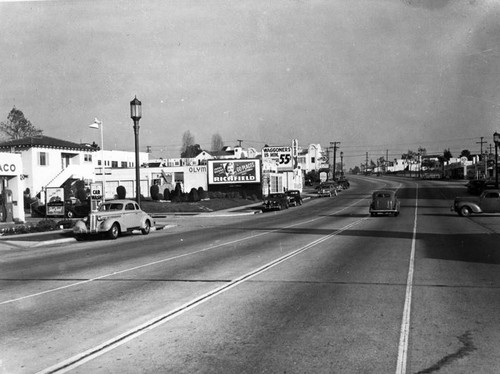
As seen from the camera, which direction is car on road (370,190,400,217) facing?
away from the camera

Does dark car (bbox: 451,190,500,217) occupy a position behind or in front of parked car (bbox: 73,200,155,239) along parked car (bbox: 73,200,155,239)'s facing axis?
behind

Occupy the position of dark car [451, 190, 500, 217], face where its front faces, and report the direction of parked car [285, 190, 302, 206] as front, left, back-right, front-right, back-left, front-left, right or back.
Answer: front-right

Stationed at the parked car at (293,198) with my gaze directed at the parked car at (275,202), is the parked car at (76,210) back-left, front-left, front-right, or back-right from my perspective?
front-right

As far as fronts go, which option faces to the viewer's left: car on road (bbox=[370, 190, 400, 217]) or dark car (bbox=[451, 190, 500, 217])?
the dark car

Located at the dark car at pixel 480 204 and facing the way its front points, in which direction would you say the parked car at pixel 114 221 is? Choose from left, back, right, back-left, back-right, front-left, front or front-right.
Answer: front-left

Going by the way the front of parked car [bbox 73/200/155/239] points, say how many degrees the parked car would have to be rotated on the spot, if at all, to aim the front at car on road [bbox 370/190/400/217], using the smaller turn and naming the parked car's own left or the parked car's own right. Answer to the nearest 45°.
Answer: approximately 135° to the parked car's own left

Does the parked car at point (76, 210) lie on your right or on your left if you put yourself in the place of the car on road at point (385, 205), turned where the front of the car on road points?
on your left

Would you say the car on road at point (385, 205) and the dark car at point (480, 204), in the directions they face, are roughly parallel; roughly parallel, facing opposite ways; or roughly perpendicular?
roughly perpendicular

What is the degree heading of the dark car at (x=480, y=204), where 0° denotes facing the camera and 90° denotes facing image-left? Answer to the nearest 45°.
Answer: approximately 90°

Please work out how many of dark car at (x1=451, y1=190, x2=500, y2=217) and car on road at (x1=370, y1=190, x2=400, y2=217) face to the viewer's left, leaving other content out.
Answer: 1

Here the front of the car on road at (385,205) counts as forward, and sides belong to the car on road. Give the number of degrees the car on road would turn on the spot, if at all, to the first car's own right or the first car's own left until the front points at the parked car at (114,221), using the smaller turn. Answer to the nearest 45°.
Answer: approximately 135° to the first car's own left

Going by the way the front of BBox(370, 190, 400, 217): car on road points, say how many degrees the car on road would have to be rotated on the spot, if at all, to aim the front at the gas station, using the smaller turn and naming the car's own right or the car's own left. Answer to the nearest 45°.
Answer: approximately 90° to the car's own left
